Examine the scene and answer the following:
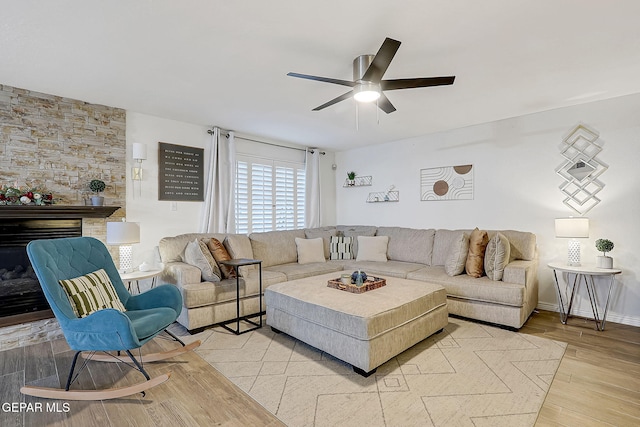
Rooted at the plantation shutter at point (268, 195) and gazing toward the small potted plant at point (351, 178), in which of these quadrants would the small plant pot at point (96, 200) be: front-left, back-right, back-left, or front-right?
back-right

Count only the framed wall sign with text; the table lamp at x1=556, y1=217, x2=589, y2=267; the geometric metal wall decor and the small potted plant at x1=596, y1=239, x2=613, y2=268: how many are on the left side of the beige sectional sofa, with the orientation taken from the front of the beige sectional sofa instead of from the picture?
3

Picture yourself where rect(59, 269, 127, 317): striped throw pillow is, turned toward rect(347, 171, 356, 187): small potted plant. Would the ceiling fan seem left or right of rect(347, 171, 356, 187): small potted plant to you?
right

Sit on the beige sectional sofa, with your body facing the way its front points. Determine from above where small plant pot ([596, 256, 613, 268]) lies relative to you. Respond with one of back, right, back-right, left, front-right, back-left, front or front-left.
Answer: left

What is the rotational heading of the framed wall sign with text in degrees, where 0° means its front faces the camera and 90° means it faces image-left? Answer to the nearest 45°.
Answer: approximately 315°

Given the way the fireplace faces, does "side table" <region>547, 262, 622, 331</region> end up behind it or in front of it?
in front

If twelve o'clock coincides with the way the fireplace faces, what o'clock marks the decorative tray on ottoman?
The decorative tray on ottoman is roughly at 10 o'clock from the fireplace.

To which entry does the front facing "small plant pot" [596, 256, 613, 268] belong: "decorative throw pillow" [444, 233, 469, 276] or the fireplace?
the fireplace

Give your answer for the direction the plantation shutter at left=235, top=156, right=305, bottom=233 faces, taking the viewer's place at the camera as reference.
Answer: facing the viewer and to the right of the viewer

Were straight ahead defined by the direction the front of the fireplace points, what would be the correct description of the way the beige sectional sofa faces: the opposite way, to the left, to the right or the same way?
to the right

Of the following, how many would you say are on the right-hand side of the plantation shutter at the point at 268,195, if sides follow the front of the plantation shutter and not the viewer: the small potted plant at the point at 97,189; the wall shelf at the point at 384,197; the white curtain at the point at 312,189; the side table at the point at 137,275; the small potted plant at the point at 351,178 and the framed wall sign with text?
3

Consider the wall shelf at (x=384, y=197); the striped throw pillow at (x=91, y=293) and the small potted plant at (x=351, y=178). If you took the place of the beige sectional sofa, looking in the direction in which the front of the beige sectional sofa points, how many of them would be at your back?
2
